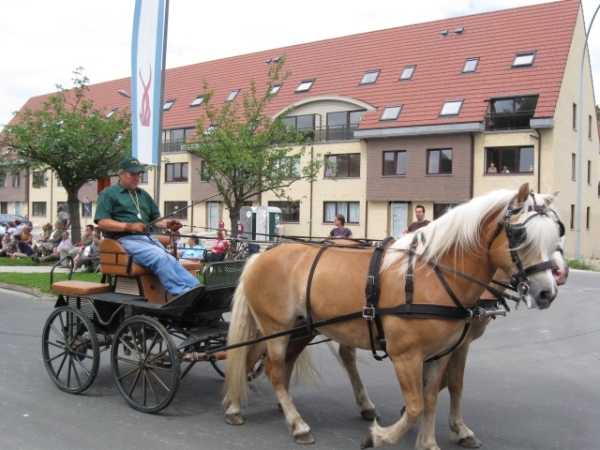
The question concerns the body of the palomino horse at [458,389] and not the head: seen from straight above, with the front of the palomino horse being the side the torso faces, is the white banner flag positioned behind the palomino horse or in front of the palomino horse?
behind

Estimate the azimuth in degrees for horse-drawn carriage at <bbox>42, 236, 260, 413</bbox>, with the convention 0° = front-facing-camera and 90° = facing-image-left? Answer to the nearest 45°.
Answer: approximately 315°

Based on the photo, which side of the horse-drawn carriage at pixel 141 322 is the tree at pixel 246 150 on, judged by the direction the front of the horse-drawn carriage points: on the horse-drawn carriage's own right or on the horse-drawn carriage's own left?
on the horse-drawn carriage's own left

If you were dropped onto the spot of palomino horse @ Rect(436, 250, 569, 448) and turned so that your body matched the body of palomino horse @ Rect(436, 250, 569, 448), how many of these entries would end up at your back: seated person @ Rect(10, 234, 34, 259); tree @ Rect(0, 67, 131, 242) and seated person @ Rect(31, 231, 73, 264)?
3

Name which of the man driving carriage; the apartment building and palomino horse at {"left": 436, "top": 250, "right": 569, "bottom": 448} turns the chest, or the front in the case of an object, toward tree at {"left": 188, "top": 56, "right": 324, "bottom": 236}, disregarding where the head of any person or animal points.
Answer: the apartment building

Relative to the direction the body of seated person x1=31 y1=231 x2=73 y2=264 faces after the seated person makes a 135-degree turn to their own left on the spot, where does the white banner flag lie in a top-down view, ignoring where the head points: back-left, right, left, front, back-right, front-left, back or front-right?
front-right

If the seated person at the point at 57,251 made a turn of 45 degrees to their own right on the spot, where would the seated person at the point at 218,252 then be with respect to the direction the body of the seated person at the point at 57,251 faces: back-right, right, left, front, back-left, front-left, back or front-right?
back

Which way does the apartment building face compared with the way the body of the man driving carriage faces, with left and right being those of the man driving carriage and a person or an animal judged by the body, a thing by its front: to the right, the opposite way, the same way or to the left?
to the right

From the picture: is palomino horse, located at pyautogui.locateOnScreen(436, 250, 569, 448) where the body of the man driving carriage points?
yes

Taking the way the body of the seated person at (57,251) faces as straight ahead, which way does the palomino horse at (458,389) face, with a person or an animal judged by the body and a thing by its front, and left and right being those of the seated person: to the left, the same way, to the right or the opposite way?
to the left

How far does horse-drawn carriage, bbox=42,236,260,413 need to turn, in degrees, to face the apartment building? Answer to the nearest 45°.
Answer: approximately 90° to its left
